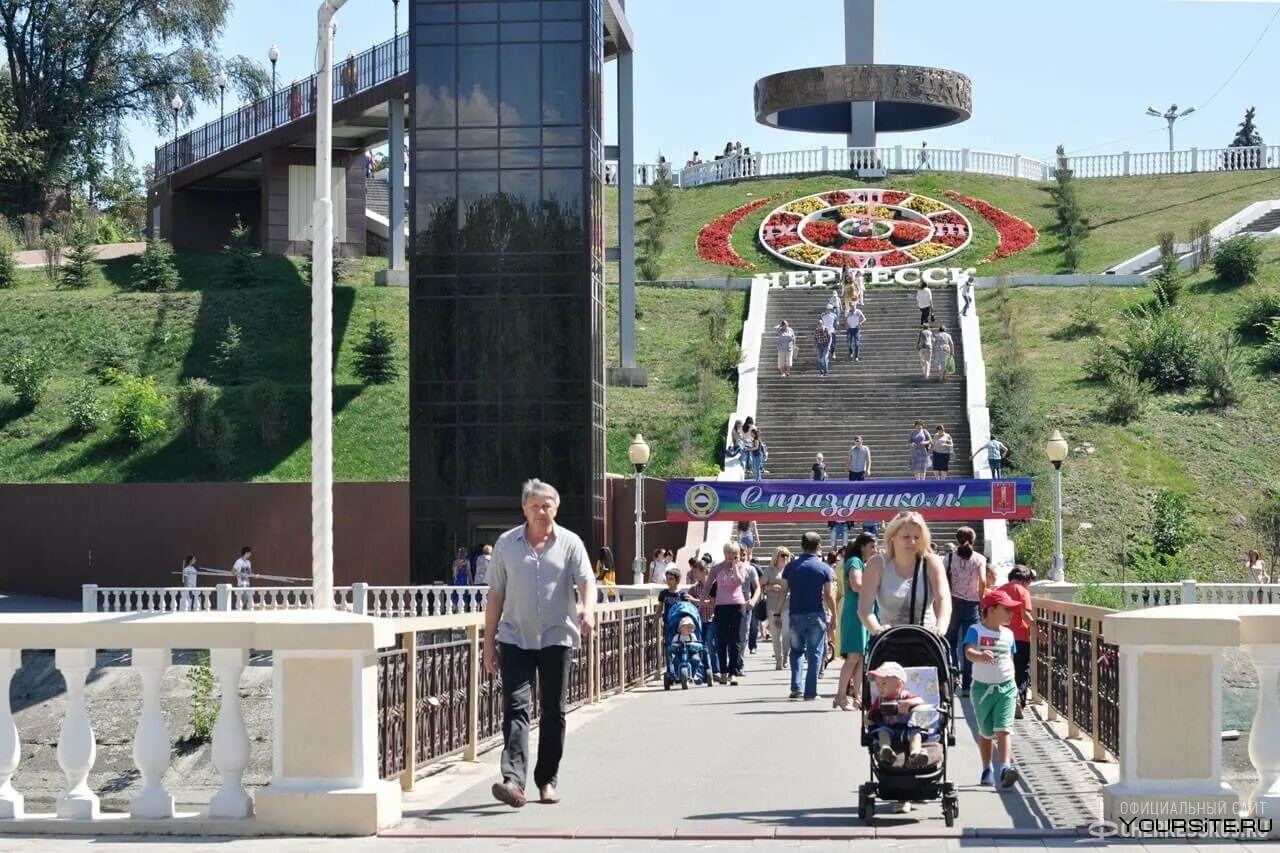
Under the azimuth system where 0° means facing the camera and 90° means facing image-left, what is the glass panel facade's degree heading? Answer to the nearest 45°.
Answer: approximately 0°

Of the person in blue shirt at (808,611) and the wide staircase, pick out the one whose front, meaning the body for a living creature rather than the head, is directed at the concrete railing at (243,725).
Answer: the wide staircase

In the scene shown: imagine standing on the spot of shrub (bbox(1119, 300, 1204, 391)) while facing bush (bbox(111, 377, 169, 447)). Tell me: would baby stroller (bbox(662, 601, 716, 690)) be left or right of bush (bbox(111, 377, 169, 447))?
left

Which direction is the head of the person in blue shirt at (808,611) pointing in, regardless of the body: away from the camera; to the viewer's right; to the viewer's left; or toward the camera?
away from the camera

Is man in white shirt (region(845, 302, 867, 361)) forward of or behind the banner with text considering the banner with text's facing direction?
behind

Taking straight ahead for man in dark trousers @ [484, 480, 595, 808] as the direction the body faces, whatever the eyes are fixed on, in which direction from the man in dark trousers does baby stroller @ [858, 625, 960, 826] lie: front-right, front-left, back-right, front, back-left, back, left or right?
left

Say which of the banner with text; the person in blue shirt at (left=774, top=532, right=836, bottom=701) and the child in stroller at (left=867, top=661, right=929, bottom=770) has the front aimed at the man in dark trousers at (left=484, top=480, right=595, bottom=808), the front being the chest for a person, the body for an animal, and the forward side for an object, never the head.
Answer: the banner with text

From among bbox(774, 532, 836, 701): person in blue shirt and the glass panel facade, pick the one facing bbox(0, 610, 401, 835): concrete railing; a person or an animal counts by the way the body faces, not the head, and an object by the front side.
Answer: the glass panel facade

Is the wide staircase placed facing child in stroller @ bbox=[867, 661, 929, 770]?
yes

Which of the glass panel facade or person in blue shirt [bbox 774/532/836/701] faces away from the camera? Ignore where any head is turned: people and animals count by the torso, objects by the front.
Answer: the person in blue shirt

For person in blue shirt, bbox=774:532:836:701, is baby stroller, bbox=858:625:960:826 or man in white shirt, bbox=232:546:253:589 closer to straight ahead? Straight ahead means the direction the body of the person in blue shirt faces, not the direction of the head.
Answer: the man in white shirt

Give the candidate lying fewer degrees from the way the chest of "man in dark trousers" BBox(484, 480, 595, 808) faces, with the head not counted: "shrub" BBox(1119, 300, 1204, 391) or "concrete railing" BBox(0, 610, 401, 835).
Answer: the concrete railing

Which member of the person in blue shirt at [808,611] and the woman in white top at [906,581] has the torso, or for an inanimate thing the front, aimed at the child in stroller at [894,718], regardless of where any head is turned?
the woman in white top

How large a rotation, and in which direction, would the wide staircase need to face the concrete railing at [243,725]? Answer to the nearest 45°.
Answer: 0° — it already faces it

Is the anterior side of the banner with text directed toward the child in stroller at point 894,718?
yes

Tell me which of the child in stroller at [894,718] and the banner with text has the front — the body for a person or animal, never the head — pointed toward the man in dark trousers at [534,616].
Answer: the banner with text
